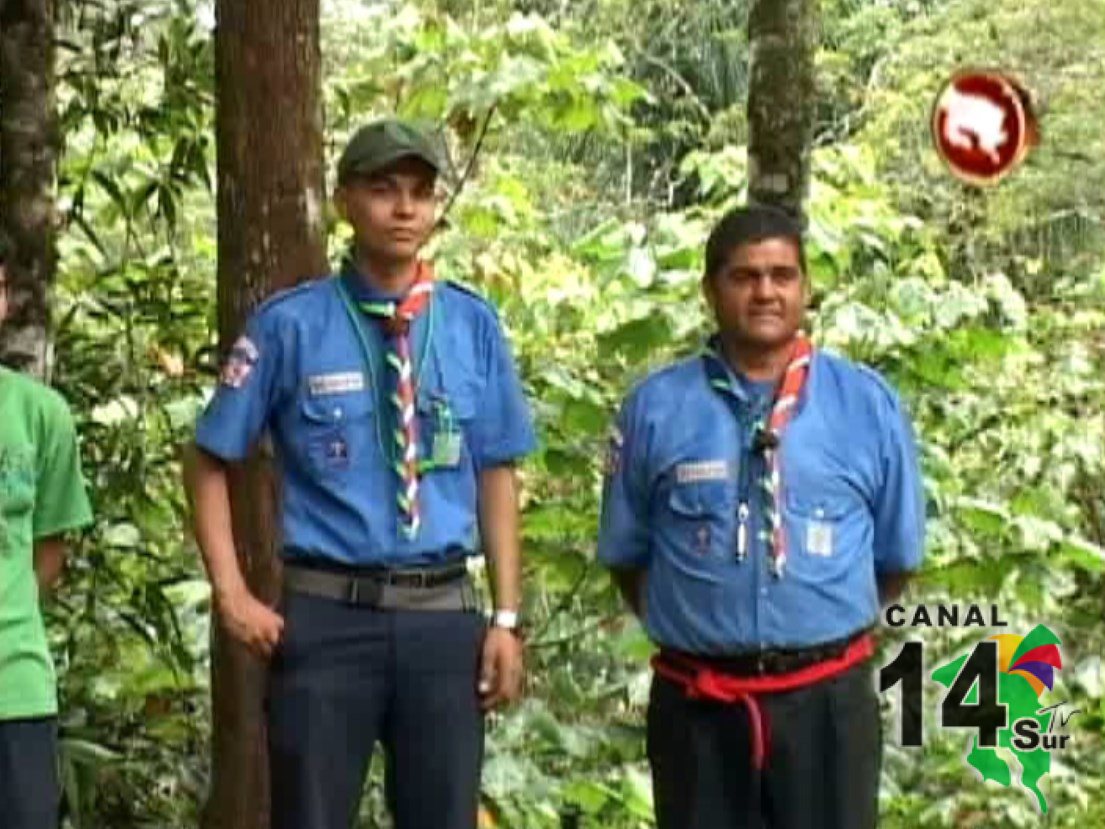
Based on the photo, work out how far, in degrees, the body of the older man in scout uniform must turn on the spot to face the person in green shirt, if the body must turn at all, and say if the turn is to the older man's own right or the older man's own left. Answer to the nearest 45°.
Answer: approximately 90° to the older man's own right

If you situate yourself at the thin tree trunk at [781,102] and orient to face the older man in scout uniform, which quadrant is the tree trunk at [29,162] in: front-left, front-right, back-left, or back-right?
front-right

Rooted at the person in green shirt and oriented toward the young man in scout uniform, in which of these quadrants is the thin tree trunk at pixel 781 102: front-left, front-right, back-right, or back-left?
front-left

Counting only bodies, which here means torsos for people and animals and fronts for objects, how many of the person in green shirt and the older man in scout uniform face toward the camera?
2

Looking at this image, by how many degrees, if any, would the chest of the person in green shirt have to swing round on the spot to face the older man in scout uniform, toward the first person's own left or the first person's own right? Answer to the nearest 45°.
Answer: approximately 90° to the first person's own left

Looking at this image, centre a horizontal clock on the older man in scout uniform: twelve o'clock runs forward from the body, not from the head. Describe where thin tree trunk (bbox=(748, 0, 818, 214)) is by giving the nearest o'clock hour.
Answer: The thin tree trunk is roughly at 6 o'clock from the older man in scout uniform.

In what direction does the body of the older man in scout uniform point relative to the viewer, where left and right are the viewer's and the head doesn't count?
facing the viewer

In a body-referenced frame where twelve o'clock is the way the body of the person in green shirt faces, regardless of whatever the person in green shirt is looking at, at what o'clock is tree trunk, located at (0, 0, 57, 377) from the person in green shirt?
The tree trunk is roughly at 6 o'clock from the person in green shirt.

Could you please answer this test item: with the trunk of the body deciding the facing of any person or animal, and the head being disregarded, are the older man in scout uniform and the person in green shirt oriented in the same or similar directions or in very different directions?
same or similar directions

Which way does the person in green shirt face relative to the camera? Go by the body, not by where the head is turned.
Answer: toward the camera

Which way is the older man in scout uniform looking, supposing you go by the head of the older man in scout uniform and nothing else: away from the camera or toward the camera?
toward the camera

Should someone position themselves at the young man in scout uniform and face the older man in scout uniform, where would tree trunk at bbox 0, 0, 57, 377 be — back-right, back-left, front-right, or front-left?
back-left

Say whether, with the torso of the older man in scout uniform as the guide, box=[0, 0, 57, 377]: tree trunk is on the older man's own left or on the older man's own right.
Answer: on the older man's own right
